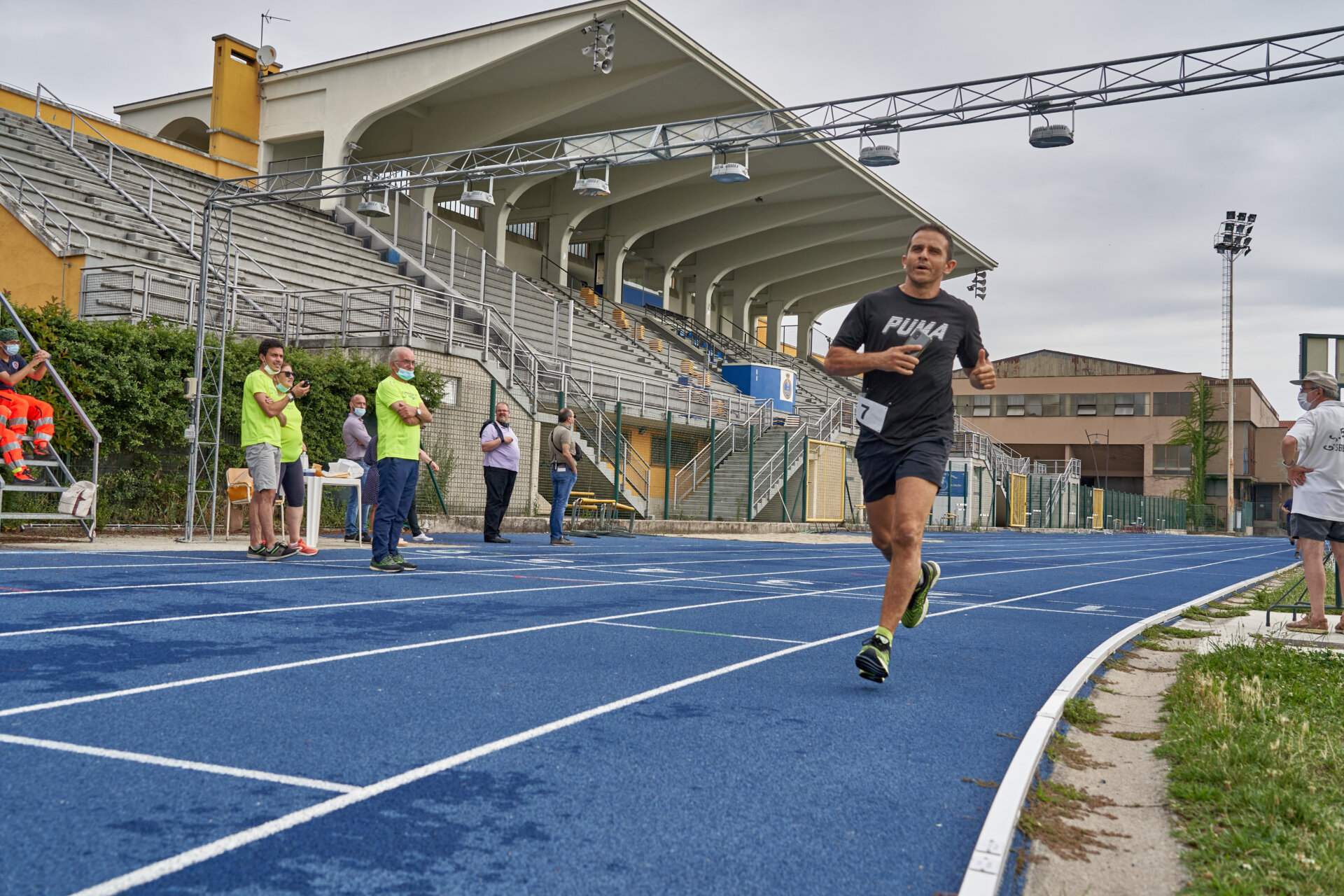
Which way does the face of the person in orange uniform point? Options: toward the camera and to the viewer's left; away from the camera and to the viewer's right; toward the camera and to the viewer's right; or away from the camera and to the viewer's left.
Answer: toward the camera and to the viewer's right

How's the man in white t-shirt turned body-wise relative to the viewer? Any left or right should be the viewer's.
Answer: facing away from the viewer and to the left of the viewer

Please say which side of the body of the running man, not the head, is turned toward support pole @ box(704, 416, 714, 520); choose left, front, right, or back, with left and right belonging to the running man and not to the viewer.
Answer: back

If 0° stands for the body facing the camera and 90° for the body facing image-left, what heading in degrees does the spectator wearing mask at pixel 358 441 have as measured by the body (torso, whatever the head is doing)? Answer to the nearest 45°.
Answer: approximately 315°
